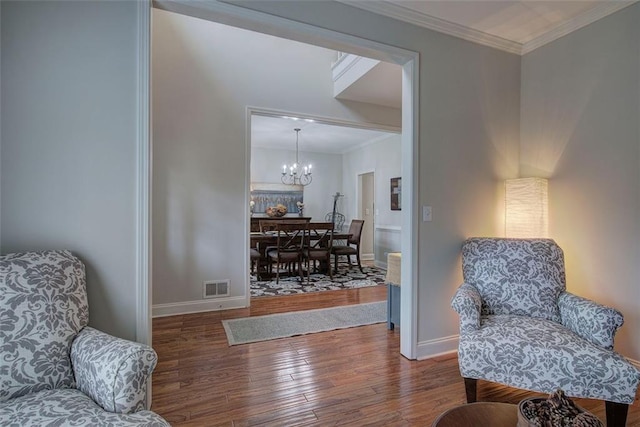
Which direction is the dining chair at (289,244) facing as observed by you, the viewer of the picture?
facing away from the viewer and to the left of the viewer

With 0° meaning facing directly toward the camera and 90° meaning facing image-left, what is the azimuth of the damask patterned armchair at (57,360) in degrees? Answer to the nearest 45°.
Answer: approximately 315°

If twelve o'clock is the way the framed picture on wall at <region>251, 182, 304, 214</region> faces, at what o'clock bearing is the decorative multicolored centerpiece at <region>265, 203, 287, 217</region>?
The decorative multicolored centerpiece is roughly at 12 o'clock from the framed picture on wall.

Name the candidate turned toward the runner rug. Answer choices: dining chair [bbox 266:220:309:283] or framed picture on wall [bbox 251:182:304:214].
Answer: the framed picture on wall

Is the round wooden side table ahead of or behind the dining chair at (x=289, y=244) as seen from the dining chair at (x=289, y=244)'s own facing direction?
behind

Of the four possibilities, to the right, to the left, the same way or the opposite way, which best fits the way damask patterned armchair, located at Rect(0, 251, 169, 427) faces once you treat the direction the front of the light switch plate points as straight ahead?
to the left

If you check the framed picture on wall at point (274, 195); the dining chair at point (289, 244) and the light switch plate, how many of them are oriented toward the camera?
2

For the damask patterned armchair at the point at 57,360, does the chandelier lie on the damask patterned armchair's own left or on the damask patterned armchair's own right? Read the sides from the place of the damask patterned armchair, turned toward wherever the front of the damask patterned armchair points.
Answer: on the damask patterned armchair's own left

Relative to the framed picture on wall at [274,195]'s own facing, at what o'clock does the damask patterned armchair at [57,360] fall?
The damask patterned armchair is roughly at 12 o'clock from the framed picture on wall.

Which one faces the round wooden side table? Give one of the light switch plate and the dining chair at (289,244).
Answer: the light switch plate

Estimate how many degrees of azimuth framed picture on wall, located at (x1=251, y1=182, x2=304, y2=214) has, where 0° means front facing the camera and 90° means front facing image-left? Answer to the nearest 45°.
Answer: approximately 0°

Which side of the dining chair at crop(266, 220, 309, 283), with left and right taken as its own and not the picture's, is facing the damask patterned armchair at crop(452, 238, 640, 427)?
back
